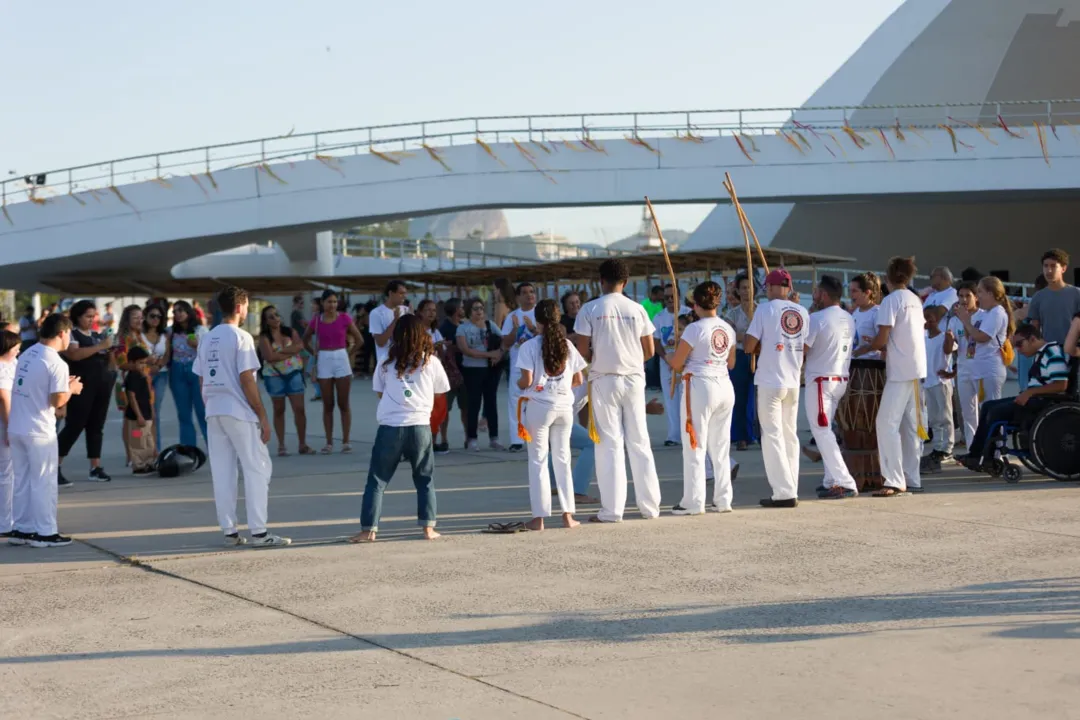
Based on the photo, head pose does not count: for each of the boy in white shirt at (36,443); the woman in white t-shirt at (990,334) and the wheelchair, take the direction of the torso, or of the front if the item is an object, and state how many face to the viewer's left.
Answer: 2

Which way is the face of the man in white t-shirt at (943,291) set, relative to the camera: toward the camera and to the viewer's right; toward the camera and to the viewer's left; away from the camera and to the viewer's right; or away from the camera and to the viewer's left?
toward the camera and to the viewer's left

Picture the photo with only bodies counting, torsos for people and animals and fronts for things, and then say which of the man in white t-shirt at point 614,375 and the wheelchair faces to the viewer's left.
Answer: the wheelchair

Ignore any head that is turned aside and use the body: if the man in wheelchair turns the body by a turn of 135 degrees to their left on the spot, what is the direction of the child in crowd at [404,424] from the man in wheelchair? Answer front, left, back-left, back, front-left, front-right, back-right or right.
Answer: right

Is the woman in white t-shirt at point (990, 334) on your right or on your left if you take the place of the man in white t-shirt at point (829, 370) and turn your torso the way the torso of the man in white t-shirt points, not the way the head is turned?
on your right

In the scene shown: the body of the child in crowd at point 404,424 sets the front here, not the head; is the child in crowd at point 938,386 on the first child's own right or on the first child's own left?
on the first child's own right

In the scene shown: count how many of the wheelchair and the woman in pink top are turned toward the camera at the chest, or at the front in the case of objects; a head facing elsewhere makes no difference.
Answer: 1

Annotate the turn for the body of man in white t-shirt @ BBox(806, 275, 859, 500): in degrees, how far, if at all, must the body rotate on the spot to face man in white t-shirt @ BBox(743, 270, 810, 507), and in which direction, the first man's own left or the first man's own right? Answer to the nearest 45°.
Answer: approximately 90° to the first man's own left

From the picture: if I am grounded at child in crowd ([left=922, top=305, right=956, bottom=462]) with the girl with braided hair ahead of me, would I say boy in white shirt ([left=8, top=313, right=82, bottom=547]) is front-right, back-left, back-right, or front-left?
front-right

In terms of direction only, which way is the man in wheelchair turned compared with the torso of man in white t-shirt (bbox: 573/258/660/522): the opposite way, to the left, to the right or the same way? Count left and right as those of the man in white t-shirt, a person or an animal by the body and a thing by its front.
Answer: to the left

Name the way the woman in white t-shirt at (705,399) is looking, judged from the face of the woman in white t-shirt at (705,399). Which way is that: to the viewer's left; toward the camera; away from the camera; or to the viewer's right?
away from the camera

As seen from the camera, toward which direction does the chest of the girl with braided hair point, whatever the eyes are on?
away from the camera

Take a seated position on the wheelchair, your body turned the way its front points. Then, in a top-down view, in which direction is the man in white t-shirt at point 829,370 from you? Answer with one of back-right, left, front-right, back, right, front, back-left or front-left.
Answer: front-left

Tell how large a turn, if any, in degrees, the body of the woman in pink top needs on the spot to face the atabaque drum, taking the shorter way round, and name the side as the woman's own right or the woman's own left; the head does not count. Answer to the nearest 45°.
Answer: approximately 45° to the woman's own left

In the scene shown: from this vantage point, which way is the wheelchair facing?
to the viewer's left

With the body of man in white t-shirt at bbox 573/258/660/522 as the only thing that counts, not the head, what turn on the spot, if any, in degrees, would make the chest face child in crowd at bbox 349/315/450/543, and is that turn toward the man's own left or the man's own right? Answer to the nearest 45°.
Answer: approximately 135° to the man's own left

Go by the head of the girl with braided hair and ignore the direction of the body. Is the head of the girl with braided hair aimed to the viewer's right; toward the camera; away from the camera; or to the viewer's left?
away from the camera

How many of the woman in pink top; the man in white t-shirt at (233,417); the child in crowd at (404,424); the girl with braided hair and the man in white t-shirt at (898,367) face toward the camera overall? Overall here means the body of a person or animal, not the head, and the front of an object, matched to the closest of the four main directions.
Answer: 1

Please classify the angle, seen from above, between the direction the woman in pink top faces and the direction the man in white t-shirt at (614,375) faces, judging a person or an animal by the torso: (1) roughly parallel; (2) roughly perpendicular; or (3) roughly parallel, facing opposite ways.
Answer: roughly parallel, facing opposite ways
